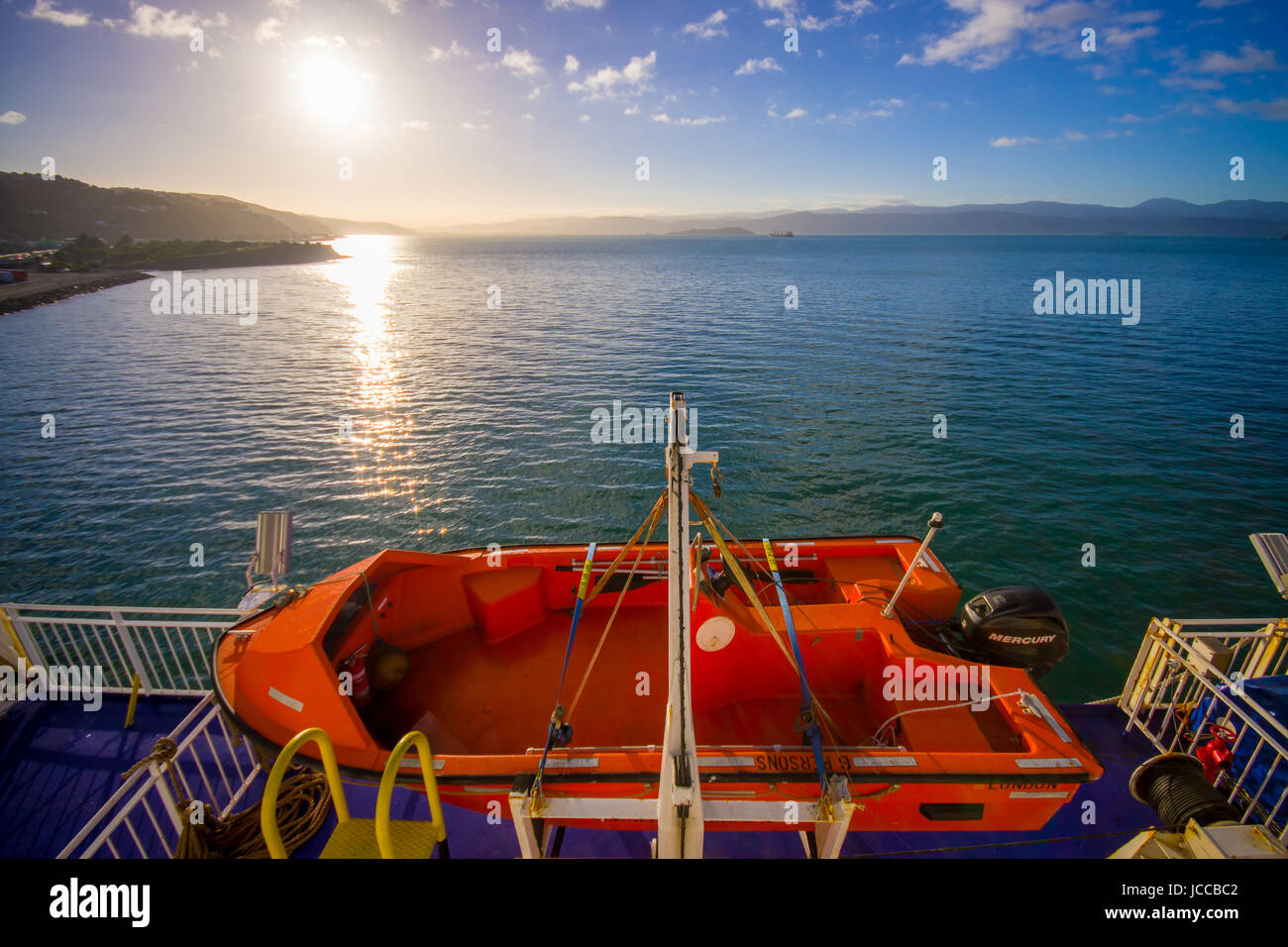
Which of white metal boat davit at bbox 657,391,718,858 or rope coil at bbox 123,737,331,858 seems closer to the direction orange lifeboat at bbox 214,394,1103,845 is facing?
the rope coil

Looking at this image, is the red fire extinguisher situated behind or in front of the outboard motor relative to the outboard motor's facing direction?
in front

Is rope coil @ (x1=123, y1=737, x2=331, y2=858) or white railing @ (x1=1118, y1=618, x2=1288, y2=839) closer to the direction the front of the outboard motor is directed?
the rope coil

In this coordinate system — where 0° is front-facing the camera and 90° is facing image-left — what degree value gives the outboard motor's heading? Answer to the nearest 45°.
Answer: approximately 90°

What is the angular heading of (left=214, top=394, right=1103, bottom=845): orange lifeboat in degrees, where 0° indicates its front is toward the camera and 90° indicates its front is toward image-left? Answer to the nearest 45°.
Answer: approximately 90°
